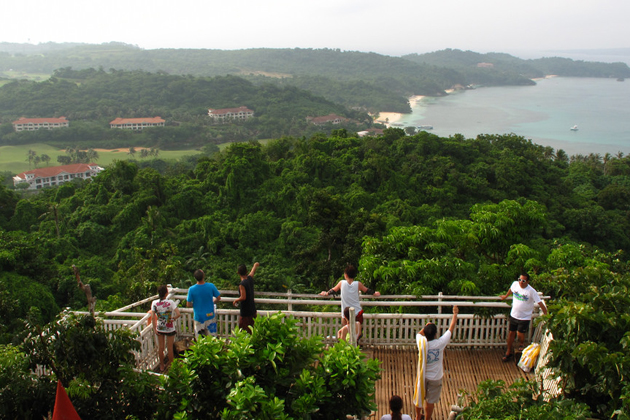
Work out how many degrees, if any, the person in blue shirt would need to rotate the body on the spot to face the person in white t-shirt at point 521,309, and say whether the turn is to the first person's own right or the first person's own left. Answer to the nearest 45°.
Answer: approximately 90° to the first person's own right

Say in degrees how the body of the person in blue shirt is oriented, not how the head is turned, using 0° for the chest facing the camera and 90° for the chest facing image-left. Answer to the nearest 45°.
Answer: approximately 180°

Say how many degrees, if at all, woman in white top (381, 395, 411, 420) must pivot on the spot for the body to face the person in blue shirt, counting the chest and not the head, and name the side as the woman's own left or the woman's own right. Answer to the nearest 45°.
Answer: approximately 45° to the woman's own left

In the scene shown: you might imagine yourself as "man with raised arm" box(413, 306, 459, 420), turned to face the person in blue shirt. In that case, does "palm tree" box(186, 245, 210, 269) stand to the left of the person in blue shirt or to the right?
right

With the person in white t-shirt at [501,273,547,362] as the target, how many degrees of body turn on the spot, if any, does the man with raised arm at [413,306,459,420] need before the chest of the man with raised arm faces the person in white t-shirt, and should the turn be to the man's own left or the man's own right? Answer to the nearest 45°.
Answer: approximately 45° to the man's own right

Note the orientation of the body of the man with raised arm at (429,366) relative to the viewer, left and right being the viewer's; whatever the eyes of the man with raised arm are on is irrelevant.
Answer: facing away from the viewer

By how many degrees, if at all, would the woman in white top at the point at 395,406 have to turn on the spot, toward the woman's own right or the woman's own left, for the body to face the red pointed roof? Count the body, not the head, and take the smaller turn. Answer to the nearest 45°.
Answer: approximately 90° to the woman's own left

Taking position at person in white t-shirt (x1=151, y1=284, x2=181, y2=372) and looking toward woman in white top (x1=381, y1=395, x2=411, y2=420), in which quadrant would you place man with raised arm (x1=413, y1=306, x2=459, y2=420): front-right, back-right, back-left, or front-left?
front-left

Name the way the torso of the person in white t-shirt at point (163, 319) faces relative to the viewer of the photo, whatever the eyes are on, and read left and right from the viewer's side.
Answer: facing away from the viewer

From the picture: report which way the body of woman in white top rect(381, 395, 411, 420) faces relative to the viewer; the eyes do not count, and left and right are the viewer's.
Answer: facing away from the viewer
